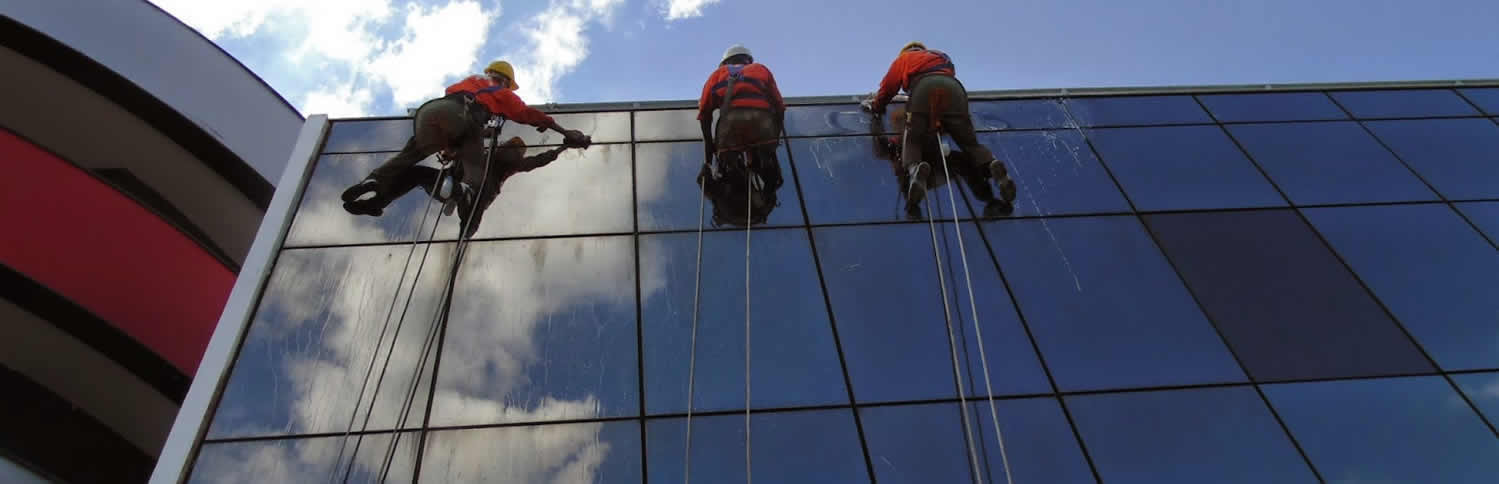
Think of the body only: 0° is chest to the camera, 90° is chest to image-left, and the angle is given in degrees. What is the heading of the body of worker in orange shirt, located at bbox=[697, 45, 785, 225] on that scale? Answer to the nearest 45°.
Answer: approximately 180°

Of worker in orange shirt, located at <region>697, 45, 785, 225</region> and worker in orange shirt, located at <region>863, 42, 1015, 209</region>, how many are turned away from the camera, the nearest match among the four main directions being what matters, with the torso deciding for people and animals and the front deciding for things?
2

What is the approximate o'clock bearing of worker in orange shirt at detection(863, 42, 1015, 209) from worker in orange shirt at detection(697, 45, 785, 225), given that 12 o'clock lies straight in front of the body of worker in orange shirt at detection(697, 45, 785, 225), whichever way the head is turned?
worker in orange shirt at detection(863, 42, 1015, 209) is roughly at 3 o'clock from worker in orange shirt at detection(697, 45, 785, 225).

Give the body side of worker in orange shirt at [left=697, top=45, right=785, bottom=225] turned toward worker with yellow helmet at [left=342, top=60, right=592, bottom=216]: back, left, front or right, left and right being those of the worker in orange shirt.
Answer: left

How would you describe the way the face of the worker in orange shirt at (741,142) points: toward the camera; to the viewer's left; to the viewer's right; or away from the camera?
away from the camera

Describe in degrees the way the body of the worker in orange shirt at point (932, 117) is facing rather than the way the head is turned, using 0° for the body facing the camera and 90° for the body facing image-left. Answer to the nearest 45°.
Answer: approximately 180°
